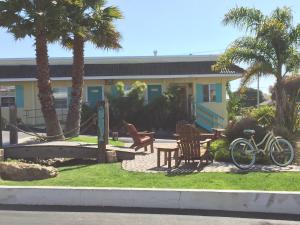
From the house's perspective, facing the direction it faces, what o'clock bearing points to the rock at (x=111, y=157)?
The rock is roughly at 12 o'clock from the house.

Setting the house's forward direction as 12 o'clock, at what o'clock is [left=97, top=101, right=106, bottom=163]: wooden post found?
The wooden post is roughly at 12 o'clock from the house.

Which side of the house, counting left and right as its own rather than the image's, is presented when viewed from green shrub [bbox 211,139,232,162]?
front

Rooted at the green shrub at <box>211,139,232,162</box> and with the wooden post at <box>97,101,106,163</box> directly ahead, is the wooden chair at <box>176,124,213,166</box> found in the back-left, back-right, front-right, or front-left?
front-left

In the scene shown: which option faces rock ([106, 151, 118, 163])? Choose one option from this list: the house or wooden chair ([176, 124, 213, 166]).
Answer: the house

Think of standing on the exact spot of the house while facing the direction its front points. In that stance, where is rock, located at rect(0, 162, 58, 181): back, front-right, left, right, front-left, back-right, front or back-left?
front

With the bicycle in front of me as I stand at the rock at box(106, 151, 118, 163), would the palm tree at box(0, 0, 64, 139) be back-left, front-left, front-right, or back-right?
back-left

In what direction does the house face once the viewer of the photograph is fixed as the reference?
facing the viewer
